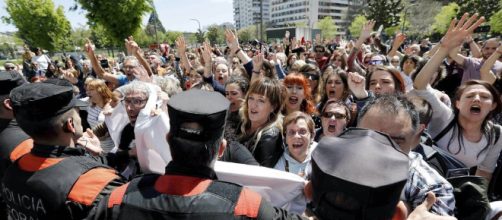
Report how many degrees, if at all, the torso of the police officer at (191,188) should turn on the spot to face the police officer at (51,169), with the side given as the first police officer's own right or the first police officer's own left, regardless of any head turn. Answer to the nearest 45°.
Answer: approximately 45° to the first police officer's own left

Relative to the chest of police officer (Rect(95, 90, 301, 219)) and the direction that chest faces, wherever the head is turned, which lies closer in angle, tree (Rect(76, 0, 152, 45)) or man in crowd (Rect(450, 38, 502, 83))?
the tree

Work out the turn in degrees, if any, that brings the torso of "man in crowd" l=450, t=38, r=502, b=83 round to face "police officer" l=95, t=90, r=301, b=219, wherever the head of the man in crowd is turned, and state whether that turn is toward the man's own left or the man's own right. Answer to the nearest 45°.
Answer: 0° — they already face them

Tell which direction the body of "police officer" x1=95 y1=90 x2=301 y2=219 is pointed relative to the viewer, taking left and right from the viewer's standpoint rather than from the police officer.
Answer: facing away from the viewer

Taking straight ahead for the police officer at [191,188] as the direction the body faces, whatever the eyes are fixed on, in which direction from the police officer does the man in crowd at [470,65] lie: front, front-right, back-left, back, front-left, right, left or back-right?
front-right

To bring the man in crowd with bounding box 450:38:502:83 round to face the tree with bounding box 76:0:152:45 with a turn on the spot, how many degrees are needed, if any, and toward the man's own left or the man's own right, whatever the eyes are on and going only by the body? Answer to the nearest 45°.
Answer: approximately 90° to the man's own right

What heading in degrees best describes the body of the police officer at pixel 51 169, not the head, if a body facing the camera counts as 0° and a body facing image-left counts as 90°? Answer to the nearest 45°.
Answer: approximately 225°

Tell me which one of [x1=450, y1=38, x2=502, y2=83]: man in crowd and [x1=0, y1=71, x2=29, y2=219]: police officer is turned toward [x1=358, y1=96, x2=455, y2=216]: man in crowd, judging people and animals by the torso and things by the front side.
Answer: [x1=450, y1=38, x2=502, y2=83]: man in crowd

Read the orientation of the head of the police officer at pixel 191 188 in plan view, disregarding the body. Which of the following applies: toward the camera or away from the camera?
away from the camera

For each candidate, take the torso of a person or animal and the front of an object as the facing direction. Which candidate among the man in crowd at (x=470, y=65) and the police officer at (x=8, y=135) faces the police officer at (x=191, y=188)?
the man in crowd

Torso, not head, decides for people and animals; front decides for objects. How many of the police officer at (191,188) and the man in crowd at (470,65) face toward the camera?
1

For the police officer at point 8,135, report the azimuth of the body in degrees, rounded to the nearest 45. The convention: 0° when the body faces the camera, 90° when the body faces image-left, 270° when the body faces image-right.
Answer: approximately 225°

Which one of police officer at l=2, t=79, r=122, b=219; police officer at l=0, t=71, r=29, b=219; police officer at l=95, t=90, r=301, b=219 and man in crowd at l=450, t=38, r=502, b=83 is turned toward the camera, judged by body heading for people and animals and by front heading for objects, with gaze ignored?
the man in crowd

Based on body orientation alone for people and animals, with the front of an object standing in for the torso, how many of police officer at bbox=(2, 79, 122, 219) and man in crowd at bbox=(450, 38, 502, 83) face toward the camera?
1

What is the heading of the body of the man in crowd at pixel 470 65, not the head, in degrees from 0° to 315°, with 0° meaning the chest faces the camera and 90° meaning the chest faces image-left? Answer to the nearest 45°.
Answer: approximately 0°

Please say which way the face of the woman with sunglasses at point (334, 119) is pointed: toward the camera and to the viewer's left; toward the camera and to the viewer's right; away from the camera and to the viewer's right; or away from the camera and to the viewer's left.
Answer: toward the camera and to the viewer's left

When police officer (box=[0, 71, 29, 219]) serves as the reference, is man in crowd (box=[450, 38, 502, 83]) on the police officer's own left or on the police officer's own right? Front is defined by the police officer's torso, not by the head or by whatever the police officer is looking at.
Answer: on the police officer's own right
